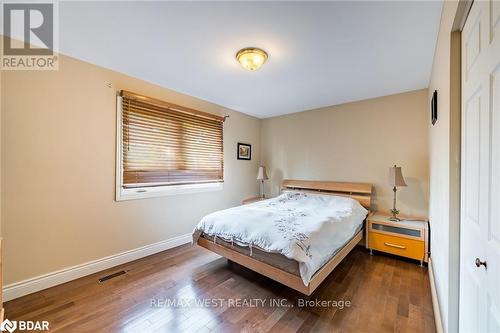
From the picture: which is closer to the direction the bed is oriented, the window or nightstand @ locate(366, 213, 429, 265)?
the window

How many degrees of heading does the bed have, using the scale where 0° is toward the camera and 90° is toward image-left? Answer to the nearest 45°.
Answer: approximately 45°

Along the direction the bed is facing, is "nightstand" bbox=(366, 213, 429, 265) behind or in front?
behind

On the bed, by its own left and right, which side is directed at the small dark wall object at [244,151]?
right

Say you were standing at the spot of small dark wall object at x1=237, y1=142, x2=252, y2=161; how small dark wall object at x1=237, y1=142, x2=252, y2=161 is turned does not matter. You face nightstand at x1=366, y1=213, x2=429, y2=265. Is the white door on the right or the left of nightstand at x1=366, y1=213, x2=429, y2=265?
right

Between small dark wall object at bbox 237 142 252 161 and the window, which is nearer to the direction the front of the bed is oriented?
the window
